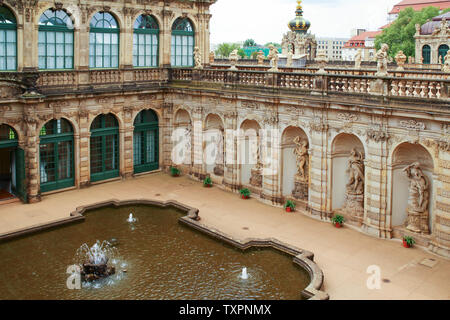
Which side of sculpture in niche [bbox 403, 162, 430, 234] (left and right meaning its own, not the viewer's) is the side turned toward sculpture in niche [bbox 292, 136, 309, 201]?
right

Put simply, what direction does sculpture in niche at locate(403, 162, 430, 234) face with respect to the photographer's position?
facing the viewer and to the left of the viewer

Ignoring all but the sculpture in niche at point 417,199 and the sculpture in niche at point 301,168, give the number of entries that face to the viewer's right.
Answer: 0

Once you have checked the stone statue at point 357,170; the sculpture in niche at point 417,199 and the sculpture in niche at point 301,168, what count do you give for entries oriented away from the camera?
0

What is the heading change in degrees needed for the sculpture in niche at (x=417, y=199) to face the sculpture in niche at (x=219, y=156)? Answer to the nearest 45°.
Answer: approximately 90° to its right

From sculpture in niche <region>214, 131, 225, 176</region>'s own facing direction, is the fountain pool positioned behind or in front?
in front

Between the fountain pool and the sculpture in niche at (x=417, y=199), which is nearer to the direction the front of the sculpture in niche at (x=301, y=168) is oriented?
the fountain pool

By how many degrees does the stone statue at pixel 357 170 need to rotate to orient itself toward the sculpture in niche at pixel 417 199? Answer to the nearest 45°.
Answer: approximately 90° to its left

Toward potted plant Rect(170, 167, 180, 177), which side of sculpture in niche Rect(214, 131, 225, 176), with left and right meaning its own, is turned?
right

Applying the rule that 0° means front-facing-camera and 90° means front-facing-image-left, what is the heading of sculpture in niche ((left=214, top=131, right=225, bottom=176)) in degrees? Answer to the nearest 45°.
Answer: approximately 45°

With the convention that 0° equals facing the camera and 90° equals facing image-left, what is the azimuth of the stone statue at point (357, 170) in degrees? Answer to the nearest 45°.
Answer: approximately 45°

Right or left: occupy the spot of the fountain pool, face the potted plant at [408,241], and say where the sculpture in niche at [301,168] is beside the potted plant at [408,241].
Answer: left

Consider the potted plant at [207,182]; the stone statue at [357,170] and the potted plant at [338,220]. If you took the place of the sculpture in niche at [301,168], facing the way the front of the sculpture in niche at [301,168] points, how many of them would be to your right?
1
